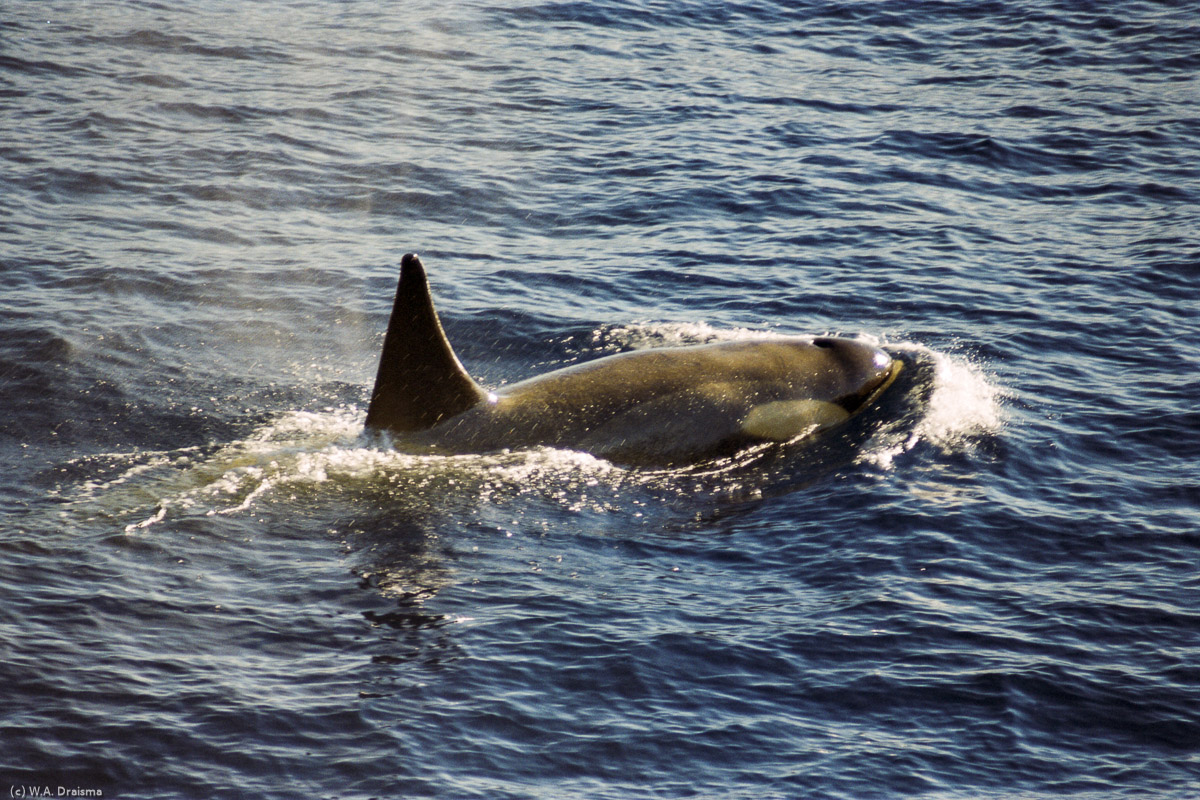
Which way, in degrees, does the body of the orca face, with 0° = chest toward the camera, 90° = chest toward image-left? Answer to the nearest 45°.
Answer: approximately 270°
